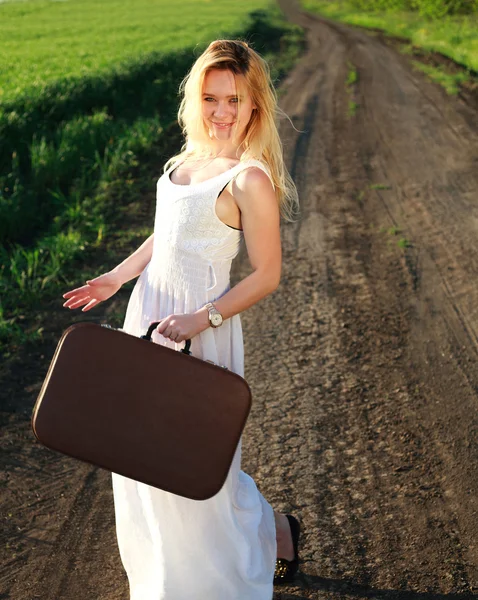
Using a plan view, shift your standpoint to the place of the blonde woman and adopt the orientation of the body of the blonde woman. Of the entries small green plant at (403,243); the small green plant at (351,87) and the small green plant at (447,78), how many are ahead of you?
0

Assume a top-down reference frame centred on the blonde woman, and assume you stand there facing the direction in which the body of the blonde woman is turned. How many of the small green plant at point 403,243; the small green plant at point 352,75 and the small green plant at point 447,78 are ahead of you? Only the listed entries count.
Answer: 0

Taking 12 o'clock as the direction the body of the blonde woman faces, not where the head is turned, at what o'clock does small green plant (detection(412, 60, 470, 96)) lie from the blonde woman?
The small green plant is roughly at 5 o'clock from the blonde woman.

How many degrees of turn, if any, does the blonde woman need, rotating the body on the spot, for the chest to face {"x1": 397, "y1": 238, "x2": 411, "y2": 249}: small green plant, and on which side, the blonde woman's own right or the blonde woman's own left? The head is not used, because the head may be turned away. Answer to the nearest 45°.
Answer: approximately 180°

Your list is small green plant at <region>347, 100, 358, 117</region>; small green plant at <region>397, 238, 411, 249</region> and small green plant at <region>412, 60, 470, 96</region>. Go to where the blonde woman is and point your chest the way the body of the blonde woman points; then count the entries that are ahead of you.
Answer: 0

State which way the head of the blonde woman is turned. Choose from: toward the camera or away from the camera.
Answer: toward the camera

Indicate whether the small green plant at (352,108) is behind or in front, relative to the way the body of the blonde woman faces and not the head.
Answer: behind

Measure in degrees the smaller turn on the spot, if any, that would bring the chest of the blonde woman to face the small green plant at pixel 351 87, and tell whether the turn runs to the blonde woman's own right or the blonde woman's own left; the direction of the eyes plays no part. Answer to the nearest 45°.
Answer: approximately 135° to the blonde woman's own right

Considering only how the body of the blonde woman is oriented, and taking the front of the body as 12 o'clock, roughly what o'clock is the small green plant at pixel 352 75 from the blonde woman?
The small green plant is roughly at 5 o'clock from the blonde woman.

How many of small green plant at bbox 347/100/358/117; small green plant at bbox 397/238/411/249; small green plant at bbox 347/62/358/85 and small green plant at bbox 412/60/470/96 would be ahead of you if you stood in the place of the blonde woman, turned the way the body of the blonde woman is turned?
0
